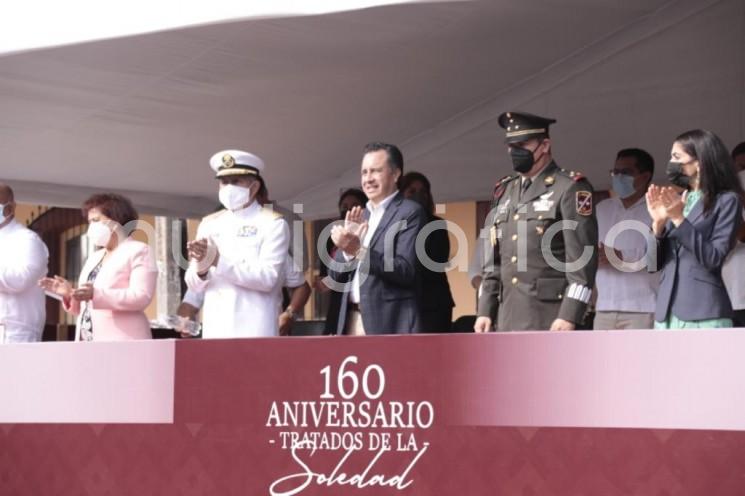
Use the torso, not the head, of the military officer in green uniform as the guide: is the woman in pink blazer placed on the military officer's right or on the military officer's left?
on the military officer's right

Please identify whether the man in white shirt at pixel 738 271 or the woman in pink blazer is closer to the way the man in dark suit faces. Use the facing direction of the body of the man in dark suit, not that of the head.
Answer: the woman in pink blazer

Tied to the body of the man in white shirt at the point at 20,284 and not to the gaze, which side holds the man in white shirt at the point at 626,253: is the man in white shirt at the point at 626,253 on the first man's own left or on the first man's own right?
on the first man's own left

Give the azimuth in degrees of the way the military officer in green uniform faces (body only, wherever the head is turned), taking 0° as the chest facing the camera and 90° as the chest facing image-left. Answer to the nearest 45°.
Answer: approximately 45°
